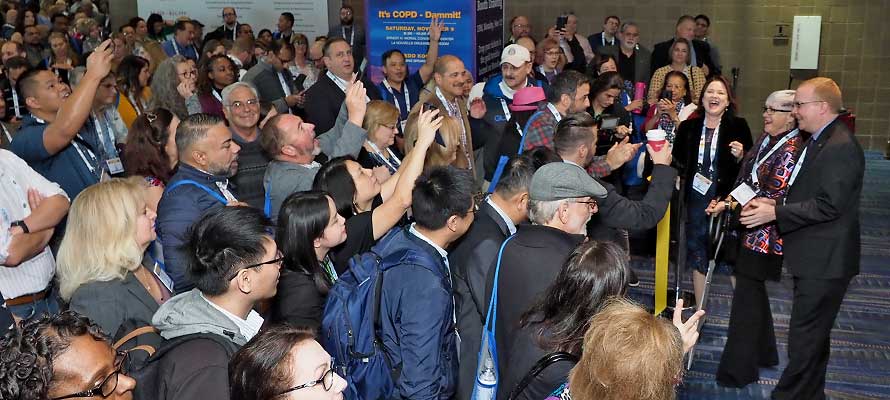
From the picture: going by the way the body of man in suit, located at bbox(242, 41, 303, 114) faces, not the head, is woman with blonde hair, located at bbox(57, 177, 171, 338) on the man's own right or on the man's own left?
on the man's own right

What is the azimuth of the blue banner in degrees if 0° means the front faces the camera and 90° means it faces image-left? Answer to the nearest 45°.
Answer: approximately 0°

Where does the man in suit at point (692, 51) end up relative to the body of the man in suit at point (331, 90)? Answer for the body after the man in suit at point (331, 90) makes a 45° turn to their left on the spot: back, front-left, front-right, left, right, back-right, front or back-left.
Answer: front-left

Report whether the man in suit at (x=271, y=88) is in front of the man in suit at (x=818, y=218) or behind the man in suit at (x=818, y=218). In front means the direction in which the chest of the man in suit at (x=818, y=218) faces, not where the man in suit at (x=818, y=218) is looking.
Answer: in front

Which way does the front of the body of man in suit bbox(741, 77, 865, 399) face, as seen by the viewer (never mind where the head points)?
to the viewer's left

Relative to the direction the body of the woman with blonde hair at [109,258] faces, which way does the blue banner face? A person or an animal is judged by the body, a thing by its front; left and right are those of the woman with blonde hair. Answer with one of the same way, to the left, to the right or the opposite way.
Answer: to the right

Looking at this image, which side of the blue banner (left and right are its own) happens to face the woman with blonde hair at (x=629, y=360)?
front

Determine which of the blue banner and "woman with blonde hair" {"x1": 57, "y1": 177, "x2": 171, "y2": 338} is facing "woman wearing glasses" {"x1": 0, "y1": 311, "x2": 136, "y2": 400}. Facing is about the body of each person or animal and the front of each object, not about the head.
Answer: the blue banner

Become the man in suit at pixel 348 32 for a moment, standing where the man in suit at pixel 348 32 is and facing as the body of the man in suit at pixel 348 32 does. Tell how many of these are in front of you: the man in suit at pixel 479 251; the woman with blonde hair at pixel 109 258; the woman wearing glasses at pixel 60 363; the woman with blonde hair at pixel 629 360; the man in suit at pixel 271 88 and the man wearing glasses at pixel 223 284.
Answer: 6

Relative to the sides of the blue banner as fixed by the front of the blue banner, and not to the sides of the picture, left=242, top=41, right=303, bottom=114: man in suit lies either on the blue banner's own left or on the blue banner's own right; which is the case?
on the blue banner's own right

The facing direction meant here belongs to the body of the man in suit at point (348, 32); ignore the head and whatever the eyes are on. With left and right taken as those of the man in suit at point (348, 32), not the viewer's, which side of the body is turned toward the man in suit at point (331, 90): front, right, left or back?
front

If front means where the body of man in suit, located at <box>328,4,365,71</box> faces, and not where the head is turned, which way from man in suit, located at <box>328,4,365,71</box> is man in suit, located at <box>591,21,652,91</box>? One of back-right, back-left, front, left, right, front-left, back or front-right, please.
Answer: front-left
